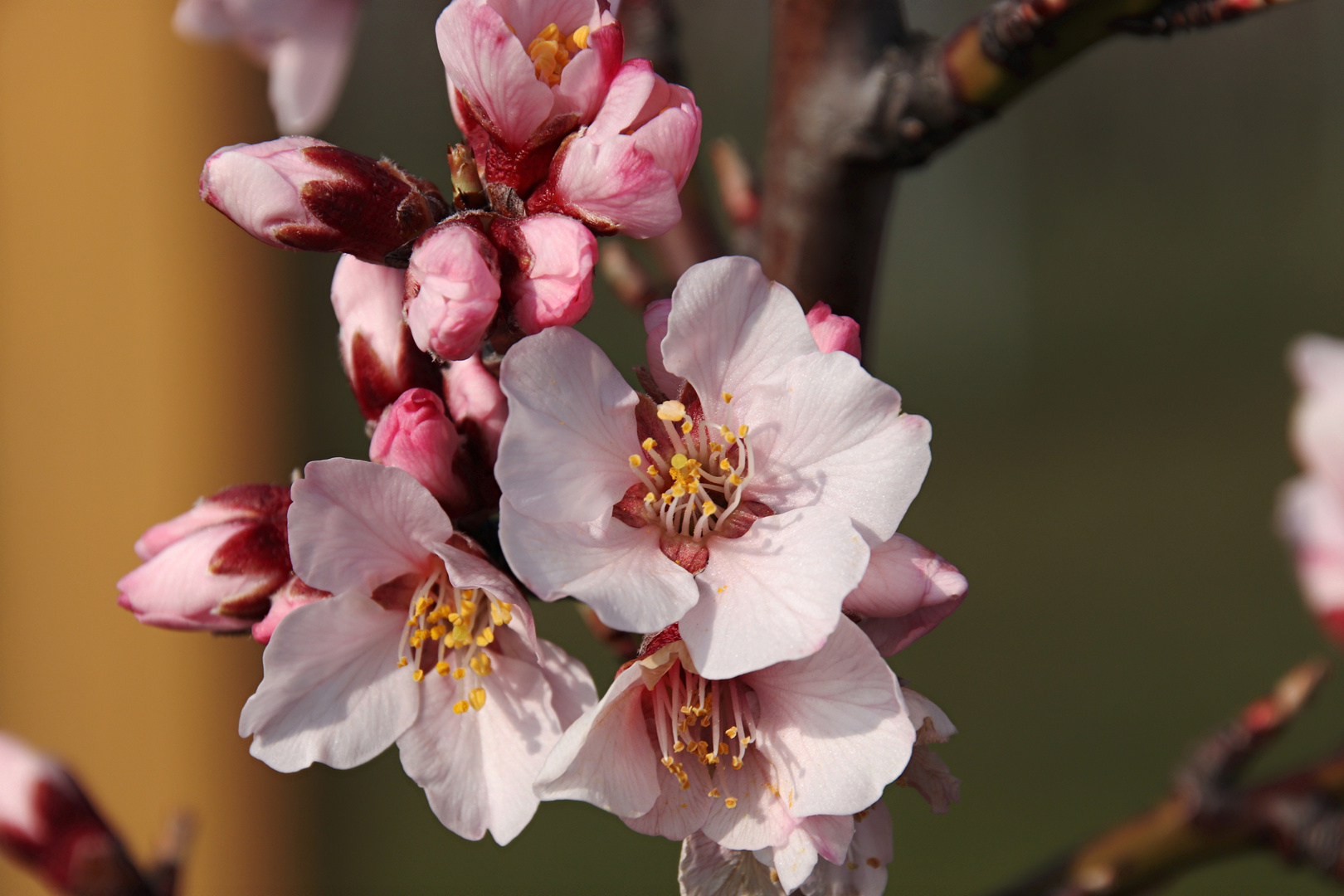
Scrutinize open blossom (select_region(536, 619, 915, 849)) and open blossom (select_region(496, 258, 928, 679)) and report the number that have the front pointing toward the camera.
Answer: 2

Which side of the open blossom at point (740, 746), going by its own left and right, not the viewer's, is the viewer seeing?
front

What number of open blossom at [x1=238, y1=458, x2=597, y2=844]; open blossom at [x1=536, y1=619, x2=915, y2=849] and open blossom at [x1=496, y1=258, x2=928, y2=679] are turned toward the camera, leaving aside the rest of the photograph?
3

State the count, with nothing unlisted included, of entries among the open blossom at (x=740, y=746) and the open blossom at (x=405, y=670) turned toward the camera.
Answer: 2

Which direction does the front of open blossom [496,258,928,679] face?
toward the camera
